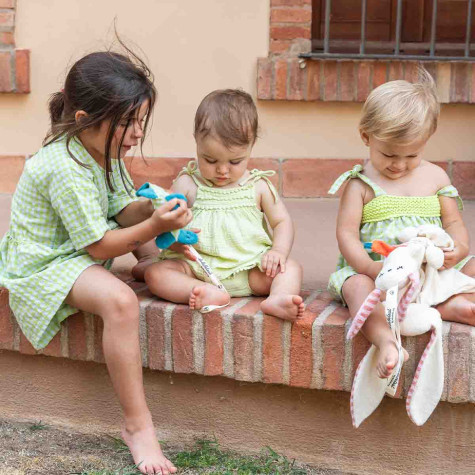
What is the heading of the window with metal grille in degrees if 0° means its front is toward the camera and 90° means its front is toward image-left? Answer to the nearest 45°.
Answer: approximately 0°

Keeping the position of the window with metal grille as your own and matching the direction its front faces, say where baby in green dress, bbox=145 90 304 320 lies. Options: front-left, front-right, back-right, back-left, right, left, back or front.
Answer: front

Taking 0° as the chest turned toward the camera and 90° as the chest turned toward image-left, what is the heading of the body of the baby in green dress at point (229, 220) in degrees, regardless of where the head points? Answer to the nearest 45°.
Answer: approximately 0°

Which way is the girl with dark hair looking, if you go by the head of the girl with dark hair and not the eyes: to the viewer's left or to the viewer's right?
to the viewer's right

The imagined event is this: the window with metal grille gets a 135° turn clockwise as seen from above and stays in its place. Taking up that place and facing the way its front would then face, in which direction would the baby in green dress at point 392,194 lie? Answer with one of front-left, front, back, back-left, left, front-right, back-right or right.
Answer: back-left

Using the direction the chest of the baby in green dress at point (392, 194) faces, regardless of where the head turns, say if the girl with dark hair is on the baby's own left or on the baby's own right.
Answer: on the baby's own right

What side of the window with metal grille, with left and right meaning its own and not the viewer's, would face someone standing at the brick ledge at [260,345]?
front
